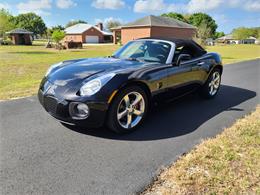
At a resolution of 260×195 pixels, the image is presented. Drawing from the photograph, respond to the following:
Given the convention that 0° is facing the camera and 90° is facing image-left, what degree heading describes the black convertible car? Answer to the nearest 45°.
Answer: approximately 45°
